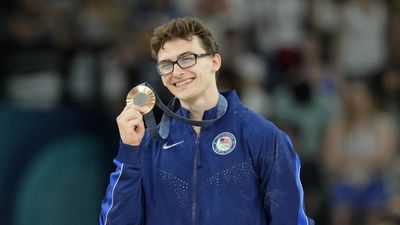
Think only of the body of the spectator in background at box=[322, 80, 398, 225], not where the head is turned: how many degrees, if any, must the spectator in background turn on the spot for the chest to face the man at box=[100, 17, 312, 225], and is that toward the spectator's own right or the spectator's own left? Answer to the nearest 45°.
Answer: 0° — they already face them

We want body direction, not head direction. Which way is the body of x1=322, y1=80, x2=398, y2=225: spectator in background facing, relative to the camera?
toward the camera
